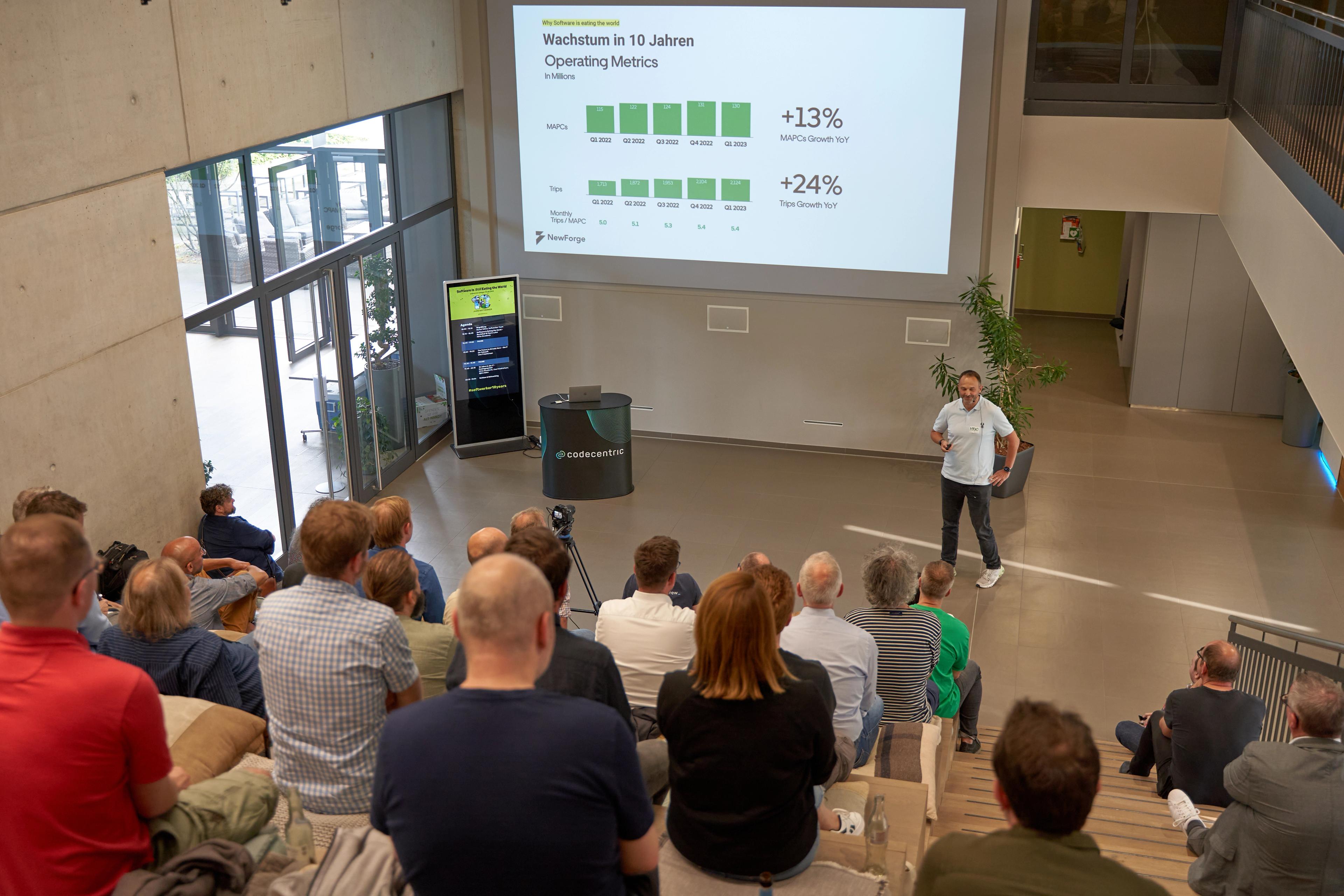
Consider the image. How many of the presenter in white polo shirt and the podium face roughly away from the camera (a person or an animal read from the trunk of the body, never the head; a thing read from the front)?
0

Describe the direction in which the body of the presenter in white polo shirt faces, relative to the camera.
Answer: toward the camera

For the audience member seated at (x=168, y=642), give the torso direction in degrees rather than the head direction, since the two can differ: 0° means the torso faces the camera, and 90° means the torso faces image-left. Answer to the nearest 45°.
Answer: approximately 225°

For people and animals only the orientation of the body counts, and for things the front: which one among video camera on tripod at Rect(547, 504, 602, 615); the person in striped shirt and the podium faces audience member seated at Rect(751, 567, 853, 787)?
the podium

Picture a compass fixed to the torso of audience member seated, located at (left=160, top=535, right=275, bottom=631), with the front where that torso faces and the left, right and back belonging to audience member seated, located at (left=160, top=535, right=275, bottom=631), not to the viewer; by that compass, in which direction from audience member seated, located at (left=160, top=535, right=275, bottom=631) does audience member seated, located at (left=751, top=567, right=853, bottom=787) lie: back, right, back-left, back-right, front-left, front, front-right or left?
right

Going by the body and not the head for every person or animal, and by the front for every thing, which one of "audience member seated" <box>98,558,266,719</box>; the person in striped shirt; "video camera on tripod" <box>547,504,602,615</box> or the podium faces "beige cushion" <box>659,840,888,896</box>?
the podium

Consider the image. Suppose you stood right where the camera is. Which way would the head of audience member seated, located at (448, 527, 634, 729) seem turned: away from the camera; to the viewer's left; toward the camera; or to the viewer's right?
away from the camera

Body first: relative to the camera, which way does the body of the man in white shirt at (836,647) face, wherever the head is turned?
away from the camera

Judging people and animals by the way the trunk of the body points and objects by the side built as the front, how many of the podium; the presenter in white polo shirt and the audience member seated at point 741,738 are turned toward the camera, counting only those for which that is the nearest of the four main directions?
2

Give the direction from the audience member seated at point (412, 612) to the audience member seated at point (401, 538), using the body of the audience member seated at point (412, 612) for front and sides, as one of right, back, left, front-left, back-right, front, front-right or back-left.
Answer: front-left

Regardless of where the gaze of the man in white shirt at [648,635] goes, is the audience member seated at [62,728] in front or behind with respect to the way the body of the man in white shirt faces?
behind

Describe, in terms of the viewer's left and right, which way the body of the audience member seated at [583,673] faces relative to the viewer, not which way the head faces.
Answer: facing away from the viewer

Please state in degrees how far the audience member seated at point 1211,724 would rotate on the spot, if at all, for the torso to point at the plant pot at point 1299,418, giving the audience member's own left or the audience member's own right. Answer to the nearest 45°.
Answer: approximately 45° to the audience member's own right

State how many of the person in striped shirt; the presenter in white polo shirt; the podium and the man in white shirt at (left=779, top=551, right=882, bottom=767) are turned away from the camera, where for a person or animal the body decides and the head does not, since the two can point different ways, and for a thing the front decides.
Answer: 2

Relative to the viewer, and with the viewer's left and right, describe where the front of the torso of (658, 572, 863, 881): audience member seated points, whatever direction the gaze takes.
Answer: facing away from the viewer

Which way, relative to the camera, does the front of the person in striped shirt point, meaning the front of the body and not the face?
away from the camera

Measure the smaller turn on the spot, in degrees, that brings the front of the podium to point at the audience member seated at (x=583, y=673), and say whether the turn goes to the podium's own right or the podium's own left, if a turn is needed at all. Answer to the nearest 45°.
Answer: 0° — it already faces them

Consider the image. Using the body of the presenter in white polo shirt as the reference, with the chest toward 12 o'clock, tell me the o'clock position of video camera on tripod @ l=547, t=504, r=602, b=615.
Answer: The video camera on tripod is roughly at 2 o'clock from the presenter in white polo shirt.

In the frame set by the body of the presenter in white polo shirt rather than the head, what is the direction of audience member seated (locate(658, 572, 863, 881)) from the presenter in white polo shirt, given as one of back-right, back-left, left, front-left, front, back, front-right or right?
front
